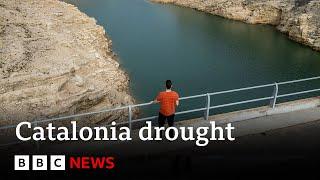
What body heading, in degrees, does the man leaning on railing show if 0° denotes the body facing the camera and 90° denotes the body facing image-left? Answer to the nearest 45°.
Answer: approximately 180°
